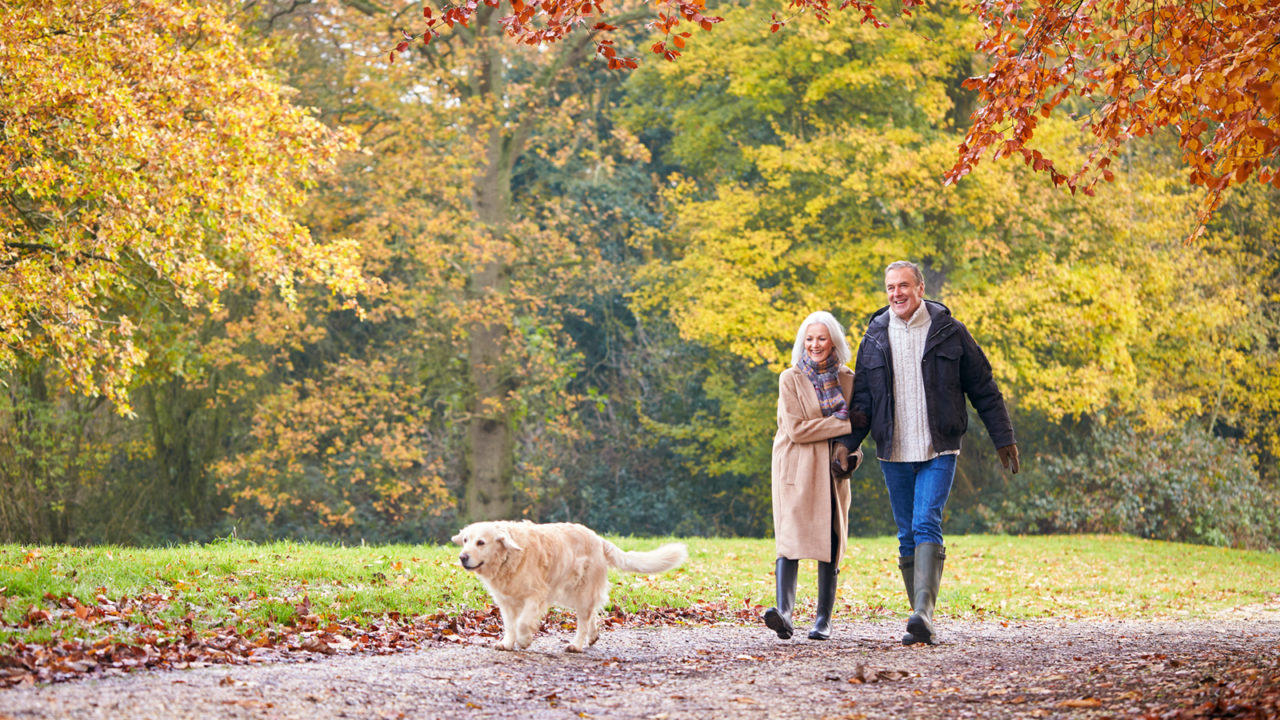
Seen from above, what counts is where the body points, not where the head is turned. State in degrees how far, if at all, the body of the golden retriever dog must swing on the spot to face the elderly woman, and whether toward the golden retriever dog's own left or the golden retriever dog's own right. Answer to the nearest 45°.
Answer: approximately 135° to the golden retriever dog's own left

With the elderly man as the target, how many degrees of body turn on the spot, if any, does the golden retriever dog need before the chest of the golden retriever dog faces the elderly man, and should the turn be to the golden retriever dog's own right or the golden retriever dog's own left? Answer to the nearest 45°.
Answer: approximately 135° to the golden retriever dog's own left

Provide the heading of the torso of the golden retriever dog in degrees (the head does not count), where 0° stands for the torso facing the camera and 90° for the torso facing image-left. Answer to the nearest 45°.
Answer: approximately 45°

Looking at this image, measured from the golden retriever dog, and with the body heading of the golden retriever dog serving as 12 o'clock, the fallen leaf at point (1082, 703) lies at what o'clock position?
The fallen leaf is roughly at 9 o'clock from the golden retriever dog.

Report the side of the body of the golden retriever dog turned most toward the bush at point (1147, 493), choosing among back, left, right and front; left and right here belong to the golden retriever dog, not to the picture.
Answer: back

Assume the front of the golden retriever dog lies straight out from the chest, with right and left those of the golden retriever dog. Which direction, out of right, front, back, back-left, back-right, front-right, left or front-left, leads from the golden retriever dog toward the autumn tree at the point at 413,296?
back-right

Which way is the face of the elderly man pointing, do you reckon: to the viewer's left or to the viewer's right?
to the viewer's left
